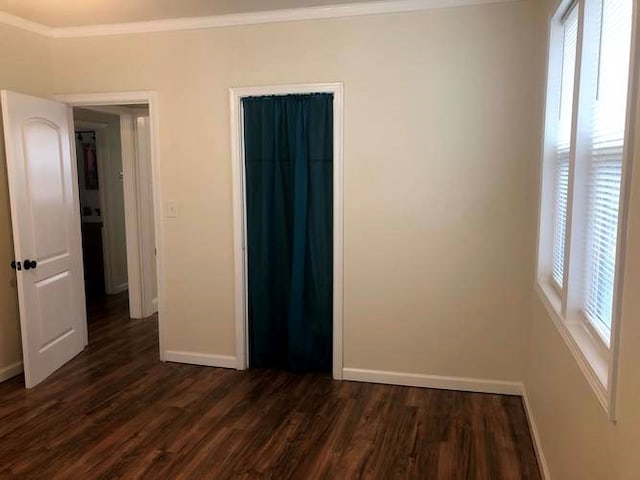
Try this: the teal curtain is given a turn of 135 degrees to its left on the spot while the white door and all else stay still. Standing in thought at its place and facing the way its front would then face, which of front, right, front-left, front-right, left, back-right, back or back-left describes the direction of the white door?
back-left

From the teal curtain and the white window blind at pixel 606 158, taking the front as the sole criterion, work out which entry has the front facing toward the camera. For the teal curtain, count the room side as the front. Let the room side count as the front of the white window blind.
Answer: the teal curtain

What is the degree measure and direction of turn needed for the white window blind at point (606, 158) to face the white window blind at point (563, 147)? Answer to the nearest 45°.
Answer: approximately 90° to its right

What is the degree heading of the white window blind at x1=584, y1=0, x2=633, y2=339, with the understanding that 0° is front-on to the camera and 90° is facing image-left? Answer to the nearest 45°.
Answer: approximately 90°

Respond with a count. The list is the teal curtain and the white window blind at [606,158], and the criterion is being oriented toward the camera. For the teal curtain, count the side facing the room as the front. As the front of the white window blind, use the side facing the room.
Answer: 1

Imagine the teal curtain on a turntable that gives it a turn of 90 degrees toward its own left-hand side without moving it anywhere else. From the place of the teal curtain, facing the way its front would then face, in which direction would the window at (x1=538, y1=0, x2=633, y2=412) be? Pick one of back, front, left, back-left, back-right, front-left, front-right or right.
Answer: front-right

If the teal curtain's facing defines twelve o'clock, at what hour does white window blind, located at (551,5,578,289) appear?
The white window blind is roughly at 10 o'clock from the teal curtain.

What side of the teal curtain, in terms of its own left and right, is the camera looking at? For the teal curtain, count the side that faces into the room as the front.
front

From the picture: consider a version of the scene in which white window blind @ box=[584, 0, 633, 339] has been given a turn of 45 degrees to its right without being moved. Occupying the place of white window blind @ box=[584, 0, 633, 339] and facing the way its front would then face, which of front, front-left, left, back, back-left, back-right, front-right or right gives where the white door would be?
front-left
